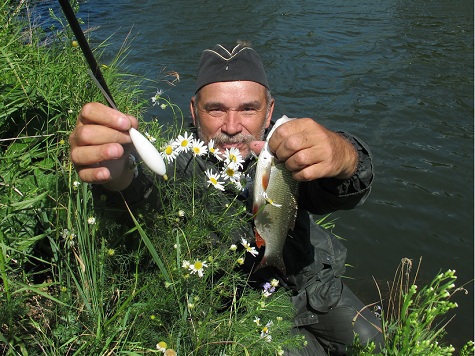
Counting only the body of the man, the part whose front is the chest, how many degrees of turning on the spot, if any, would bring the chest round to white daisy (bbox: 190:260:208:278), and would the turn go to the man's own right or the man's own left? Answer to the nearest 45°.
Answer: approximately 45° to the man's own right

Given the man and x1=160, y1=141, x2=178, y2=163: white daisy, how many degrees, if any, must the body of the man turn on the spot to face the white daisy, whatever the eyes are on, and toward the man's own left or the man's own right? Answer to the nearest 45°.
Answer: approximately 45° to the man's own right

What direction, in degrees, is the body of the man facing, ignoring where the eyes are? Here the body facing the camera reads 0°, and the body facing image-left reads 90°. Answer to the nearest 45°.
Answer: approximately 0°
